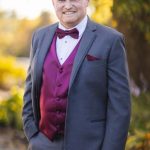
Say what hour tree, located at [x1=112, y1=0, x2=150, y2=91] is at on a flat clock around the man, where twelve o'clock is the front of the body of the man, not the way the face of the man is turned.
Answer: The tree is roughly at 5 o'clock from the man.

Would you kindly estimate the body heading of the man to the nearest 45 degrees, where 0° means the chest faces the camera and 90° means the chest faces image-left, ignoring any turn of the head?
approximately 45°

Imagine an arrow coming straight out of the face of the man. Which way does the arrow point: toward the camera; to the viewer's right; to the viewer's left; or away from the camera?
toward the camera
